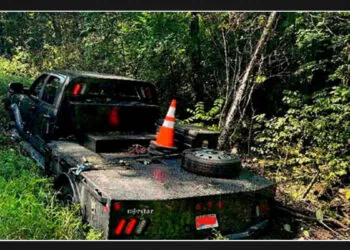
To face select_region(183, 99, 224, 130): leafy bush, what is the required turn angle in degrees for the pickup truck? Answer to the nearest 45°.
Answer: approximately 90° to its right

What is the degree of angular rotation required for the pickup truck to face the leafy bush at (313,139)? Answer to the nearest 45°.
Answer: approximately 90° to its right

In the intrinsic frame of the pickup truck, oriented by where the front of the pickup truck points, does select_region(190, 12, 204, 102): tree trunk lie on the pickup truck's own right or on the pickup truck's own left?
on the pickup truck's own right

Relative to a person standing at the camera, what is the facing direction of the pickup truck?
facing away from the viewer and to the left of the viewer

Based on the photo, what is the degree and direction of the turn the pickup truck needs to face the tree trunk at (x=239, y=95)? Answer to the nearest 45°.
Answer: approximately 90° to its right
